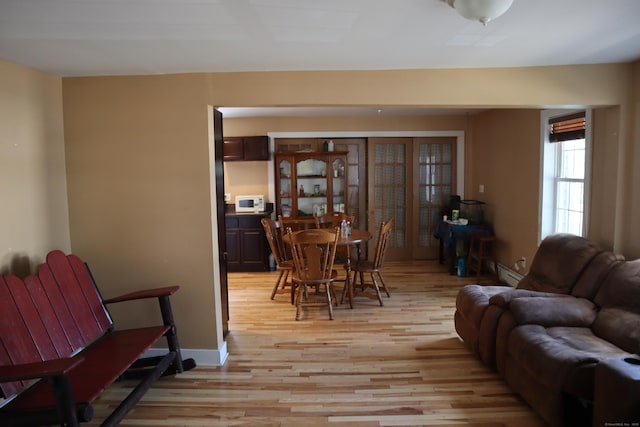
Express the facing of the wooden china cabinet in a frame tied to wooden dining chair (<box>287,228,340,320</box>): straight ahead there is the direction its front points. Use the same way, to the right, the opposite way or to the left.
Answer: the opposite way

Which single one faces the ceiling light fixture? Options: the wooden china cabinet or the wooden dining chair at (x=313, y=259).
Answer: the wooden china cabinet

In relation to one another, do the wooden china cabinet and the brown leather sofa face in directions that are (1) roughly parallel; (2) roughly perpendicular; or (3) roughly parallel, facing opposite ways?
roughly perpendicular

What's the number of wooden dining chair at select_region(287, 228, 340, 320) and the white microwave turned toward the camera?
1

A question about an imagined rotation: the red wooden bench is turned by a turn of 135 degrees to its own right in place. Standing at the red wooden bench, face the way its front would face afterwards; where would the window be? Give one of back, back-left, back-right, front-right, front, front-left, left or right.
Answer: back

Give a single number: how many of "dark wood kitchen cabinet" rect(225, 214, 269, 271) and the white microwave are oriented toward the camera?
2

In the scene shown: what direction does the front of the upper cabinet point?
toward the camera

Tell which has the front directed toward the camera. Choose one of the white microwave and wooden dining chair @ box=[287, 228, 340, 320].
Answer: the white microwave

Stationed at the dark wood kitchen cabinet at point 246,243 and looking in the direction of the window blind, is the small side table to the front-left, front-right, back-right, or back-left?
front-left

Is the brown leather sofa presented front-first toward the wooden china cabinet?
no

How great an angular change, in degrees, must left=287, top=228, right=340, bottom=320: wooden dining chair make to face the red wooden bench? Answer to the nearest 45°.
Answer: approximately 135° to its left

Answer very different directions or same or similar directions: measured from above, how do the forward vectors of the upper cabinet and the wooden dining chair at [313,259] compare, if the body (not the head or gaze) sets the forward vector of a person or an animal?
very different directions

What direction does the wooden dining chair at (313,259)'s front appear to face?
away from the camera

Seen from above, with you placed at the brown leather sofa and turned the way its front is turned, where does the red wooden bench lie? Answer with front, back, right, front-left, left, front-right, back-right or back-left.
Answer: front

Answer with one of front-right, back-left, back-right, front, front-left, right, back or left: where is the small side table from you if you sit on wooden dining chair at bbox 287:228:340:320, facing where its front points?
front-right

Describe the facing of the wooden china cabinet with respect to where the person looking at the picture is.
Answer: facing the viewer

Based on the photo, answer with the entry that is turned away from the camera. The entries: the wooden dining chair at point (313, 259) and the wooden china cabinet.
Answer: the wooden dining chair

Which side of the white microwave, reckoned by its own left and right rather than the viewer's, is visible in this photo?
front
